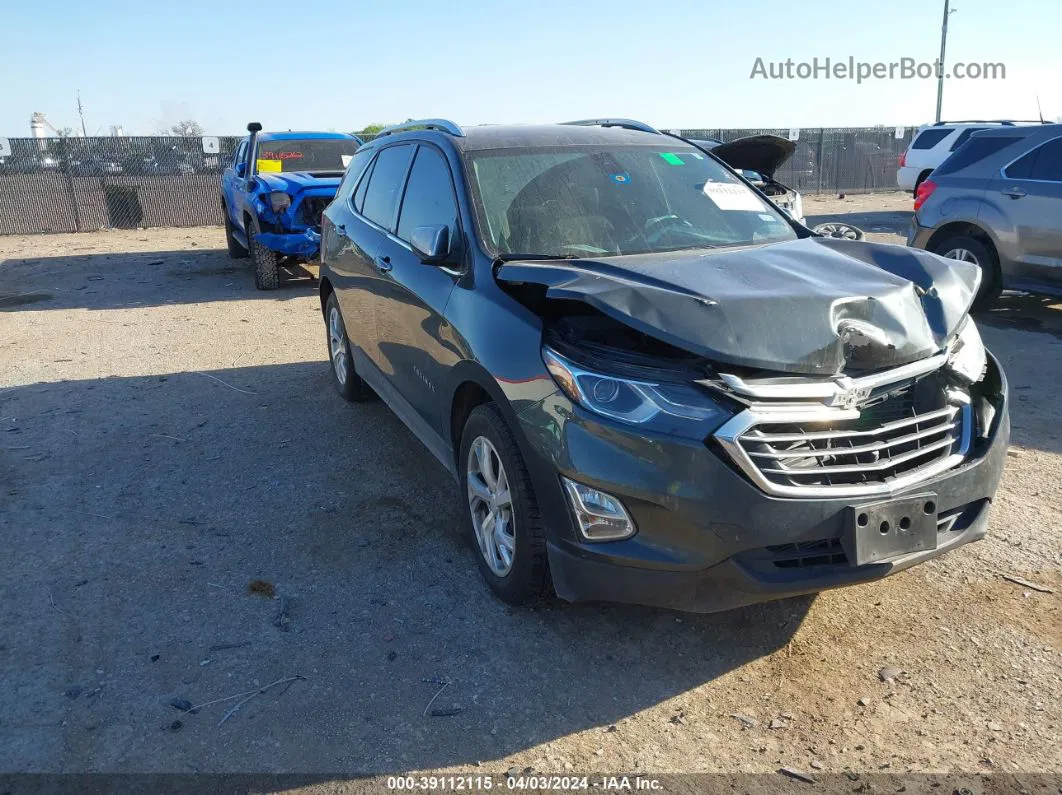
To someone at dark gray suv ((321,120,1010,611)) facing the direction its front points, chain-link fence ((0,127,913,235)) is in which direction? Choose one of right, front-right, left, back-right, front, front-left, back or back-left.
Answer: back

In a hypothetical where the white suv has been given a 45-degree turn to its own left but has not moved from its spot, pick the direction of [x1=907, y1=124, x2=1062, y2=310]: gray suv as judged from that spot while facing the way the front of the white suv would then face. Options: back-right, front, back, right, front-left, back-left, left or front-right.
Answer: back-right

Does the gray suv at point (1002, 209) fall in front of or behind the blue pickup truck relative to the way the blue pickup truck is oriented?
in front

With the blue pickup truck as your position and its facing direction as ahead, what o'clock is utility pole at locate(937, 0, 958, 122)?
The utility pole is roughly at 9 o'clock from the blue pickup truck.

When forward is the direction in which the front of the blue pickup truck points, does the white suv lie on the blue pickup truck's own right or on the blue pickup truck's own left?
on the blue pickup truck's own left

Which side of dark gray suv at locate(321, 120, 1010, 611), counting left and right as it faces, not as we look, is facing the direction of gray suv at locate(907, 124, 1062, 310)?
left
